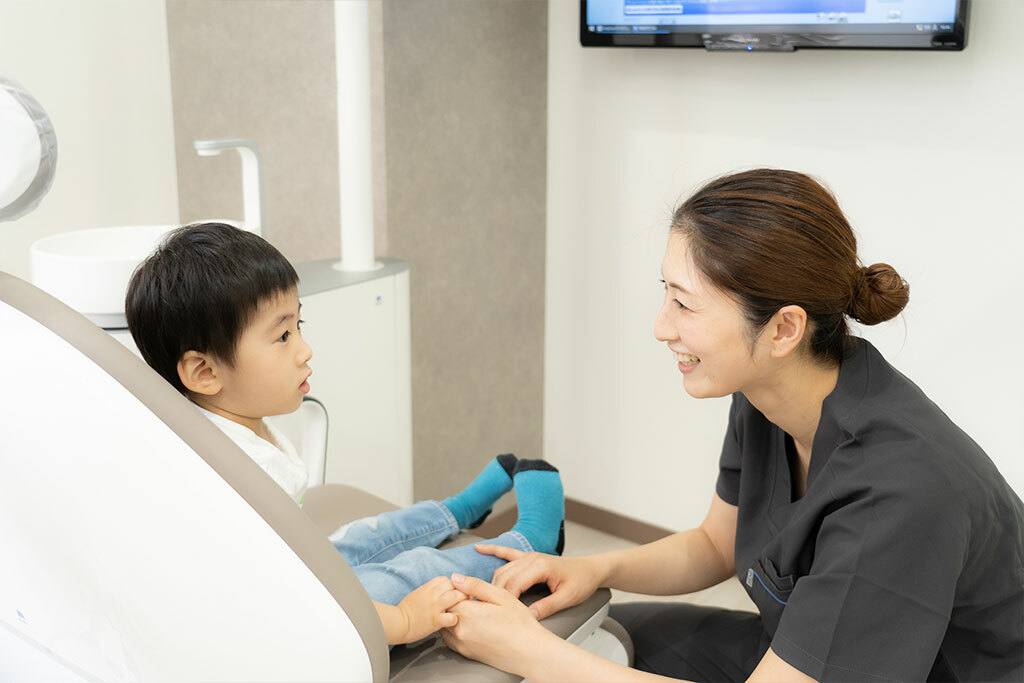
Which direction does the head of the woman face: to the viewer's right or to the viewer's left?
to the viewer's left

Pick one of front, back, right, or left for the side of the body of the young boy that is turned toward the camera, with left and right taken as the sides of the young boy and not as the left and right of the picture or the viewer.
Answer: right

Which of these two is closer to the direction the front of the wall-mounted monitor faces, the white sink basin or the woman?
the woman

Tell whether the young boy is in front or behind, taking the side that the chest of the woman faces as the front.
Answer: in front

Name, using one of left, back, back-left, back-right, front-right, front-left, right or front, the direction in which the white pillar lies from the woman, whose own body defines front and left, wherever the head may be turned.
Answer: front-right

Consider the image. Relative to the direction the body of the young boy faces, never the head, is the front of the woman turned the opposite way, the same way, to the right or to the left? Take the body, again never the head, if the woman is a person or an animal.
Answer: the opposite way

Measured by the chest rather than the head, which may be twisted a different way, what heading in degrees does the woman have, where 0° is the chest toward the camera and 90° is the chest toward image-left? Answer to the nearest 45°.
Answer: approximately 90°

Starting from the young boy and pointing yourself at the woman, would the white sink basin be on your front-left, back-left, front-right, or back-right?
back-left

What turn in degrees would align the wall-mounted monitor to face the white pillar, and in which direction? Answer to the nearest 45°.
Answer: approximately 90° to its right

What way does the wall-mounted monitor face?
toward the camera

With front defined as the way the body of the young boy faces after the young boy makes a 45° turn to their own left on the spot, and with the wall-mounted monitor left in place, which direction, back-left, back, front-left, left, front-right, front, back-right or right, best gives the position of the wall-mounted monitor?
front

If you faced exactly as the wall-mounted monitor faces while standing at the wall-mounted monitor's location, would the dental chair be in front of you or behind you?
in front
